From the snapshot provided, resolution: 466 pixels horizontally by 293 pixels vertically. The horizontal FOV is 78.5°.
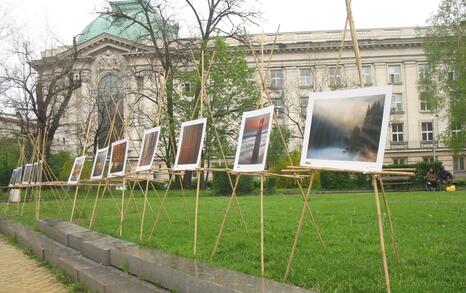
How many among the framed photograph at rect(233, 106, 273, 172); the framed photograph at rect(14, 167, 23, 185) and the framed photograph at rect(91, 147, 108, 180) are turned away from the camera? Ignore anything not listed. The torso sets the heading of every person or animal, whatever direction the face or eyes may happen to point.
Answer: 0

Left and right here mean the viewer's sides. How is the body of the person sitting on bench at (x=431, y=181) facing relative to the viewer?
facing the viewer

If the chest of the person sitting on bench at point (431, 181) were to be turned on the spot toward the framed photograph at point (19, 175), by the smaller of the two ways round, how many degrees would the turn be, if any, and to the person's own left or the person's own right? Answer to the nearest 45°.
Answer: approximately 45° to the person's own right

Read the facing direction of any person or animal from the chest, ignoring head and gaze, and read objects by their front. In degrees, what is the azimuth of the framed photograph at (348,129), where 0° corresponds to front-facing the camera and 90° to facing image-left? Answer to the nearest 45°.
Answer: approximately 45°

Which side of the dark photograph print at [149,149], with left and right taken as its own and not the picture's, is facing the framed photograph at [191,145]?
left

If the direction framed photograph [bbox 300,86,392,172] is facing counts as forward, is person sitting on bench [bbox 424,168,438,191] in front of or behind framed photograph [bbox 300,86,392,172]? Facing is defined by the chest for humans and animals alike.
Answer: behind

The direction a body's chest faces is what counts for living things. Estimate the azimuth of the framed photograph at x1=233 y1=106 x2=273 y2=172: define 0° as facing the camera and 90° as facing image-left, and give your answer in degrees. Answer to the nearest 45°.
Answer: approximately 45°

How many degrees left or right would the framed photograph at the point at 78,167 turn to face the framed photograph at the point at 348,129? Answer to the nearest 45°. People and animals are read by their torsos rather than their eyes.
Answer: approximately 45° to its left

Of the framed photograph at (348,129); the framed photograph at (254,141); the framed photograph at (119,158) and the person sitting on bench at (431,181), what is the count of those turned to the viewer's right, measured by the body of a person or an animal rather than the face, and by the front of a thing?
0

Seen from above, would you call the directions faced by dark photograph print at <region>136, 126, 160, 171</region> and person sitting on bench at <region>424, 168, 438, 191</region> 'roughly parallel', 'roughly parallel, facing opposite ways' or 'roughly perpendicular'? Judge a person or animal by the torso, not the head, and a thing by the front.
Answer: roughly parallel

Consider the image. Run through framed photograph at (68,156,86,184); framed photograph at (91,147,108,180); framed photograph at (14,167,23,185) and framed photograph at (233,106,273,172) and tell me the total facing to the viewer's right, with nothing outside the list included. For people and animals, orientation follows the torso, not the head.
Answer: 0

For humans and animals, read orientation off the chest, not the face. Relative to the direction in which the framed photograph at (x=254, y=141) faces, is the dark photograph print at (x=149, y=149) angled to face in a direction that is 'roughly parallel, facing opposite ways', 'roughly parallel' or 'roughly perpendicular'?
roughly parallel

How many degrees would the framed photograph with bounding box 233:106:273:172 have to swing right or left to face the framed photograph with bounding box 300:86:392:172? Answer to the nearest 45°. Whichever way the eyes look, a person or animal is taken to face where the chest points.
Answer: approximately 90° to its left
